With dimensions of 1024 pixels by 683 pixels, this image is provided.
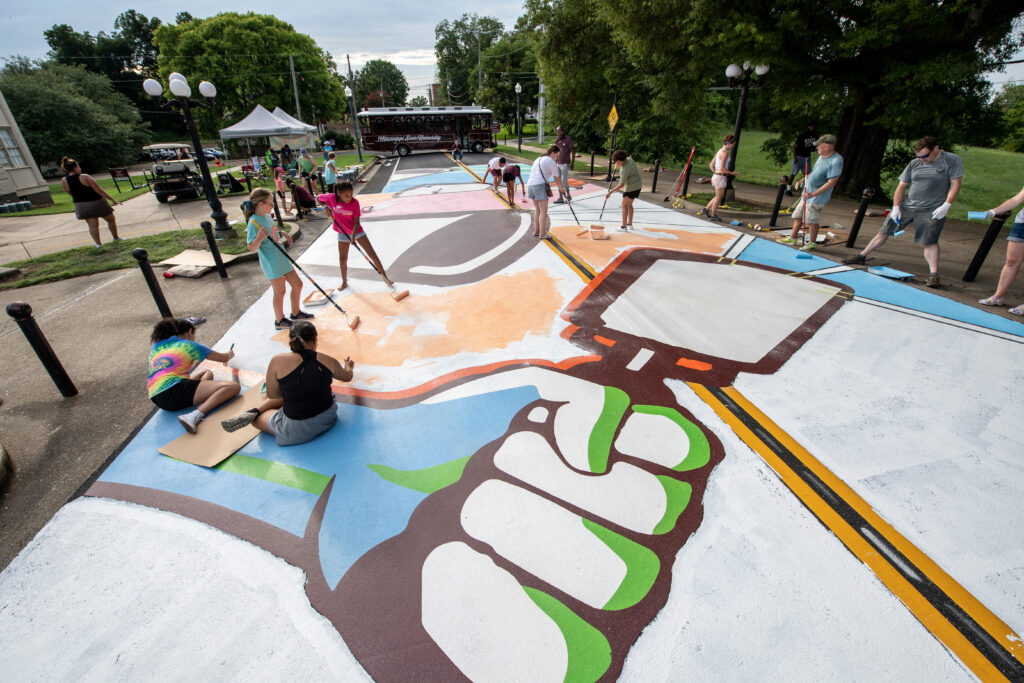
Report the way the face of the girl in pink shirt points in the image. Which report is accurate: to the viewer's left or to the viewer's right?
to the viewer's right

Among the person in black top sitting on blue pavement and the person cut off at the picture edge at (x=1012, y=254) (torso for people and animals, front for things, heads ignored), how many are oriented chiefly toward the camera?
0

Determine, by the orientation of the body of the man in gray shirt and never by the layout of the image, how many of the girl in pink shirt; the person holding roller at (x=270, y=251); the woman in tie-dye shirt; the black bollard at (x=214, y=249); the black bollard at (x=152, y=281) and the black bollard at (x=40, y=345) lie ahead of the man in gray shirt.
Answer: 6

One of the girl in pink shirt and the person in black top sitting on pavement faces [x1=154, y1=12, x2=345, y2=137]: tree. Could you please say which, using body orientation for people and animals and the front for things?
the person in black top sitting on pavement

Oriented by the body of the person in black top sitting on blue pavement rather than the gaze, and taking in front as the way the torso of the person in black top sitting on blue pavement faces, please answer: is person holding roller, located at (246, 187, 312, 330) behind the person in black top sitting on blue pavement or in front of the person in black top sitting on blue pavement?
in front

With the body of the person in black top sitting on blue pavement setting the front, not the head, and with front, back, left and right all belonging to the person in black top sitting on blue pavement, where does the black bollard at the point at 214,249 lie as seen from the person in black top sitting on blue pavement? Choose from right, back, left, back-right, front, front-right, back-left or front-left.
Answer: front

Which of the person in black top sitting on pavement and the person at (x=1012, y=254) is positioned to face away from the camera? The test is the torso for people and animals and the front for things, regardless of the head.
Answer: the person in black top sitting on pavement

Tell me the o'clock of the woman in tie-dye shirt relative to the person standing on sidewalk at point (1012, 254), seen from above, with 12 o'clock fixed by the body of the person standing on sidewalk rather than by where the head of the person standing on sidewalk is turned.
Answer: The woman in tie-dye shirt is roughly at 10 o'clock from the person standing on sidewalk.

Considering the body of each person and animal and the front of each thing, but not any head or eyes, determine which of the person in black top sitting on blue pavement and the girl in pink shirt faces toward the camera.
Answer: the girl in pink shirt

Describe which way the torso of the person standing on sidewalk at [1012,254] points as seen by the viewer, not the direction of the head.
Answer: to the viewer's left

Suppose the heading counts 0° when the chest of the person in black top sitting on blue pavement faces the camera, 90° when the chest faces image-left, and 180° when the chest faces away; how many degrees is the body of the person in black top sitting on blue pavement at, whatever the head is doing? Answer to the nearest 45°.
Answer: approximately 180°

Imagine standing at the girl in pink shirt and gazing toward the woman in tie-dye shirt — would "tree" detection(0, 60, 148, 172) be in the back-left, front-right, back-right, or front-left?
back-right

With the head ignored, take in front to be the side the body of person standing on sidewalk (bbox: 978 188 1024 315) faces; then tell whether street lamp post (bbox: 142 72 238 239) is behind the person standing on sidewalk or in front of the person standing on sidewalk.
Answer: in front

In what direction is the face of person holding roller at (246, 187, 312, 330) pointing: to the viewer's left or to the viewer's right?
to the viewer's right

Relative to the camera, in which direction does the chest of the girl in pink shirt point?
toward the camera

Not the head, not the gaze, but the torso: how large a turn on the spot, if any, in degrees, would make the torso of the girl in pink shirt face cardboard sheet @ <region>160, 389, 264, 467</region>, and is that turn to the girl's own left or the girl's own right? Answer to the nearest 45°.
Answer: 0° — they already face it
